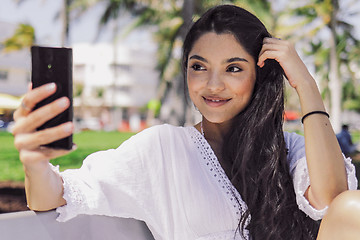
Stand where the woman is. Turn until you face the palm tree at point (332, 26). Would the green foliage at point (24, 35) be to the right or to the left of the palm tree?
left

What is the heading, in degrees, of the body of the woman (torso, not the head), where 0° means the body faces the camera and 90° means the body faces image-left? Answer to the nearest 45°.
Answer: approximately 0°

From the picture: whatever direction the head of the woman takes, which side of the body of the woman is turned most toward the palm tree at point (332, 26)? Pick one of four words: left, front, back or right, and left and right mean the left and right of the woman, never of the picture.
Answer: back

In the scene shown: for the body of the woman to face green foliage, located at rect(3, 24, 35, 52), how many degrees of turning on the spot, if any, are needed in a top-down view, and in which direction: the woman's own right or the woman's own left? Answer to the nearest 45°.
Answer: approximately 180°

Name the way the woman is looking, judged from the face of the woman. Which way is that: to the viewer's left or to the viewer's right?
to the viewer's left
